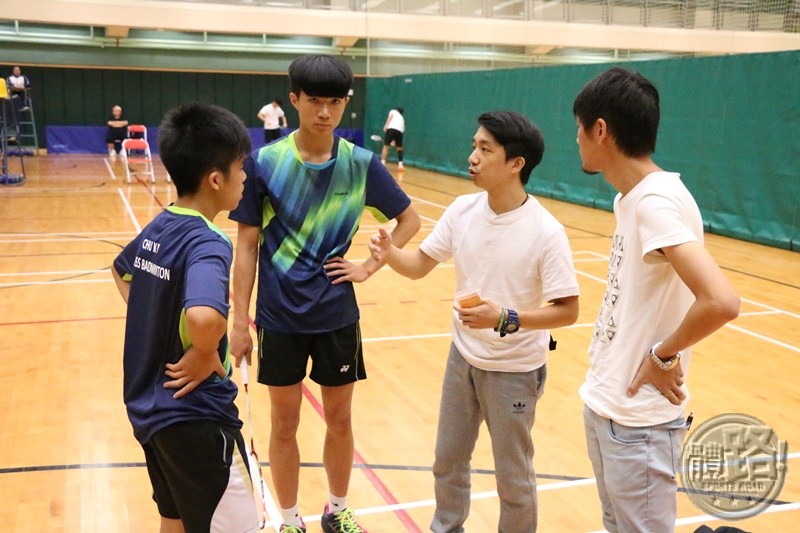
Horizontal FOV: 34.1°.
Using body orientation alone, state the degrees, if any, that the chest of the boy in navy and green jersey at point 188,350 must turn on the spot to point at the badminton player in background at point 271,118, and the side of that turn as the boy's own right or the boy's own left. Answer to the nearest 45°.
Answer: approximately 45° to the boy's own left

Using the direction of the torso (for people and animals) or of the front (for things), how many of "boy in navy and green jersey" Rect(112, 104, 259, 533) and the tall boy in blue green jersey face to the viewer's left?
0

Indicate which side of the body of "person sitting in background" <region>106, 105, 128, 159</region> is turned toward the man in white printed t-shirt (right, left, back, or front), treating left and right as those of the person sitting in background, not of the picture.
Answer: front

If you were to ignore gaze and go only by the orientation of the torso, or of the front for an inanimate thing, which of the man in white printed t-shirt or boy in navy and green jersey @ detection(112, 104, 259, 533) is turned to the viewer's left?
the man in white printed t-shirt

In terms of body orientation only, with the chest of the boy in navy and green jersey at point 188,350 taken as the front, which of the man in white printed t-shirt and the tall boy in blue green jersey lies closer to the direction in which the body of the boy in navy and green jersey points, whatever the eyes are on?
the tall boy in blue green jersey

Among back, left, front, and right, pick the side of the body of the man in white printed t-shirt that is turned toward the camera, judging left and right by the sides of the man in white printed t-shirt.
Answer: left

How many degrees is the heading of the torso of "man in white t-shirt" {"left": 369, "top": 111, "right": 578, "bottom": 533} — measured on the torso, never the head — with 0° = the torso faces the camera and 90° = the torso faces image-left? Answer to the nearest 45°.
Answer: approximately 45°

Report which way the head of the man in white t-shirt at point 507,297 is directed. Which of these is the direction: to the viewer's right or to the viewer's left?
to the viewer's left

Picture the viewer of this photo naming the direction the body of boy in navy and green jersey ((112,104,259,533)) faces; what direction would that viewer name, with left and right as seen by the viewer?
facing away from the viewer and to the right of the viewer
